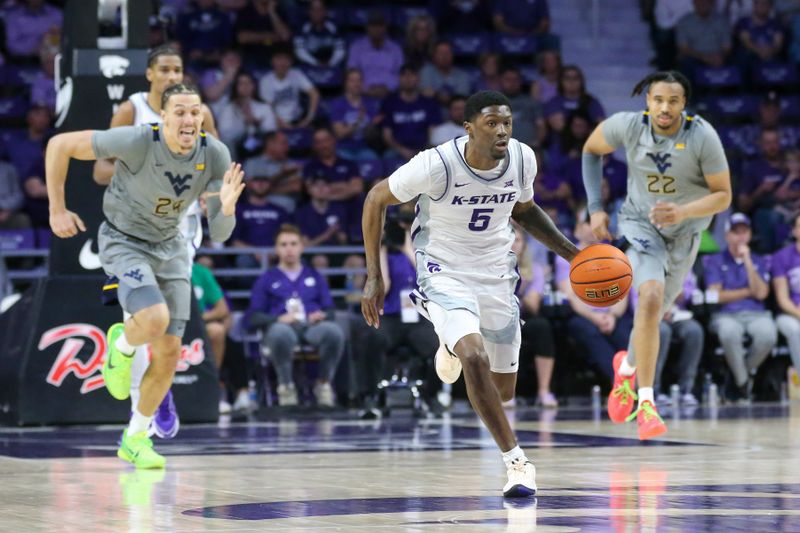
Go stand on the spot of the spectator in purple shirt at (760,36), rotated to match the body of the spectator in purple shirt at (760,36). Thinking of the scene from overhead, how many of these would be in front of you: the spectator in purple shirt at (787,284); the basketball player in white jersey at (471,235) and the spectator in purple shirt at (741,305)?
3

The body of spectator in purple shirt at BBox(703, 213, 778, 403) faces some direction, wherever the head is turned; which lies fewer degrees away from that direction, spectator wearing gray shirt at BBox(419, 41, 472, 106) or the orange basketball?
the orange basketball

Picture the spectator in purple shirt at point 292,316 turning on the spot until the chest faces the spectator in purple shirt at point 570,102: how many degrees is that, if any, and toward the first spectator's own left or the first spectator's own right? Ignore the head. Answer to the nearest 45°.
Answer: approximately 135° to the first spectator's own left

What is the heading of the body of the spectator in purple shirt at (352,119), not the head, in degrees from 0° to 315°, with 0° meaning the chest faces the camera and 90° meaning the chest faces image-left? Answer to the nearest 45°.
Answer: approximately 0°

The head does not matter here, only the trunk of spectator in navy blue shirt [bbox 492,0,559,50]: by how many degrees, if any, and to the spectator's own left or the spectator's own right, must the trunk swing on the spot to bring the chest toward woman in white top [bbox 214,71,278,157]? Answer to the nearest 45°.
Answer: approximately 45° to the spectator's own right

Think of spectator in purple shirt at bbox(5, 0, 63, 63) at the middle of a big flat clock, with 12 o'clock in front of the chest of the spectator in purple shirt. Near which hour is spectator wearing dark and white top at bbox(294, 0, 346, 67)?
The spectator wearing dark and white top is roughly at 9 o'clock from the spectator in purple shirt.
